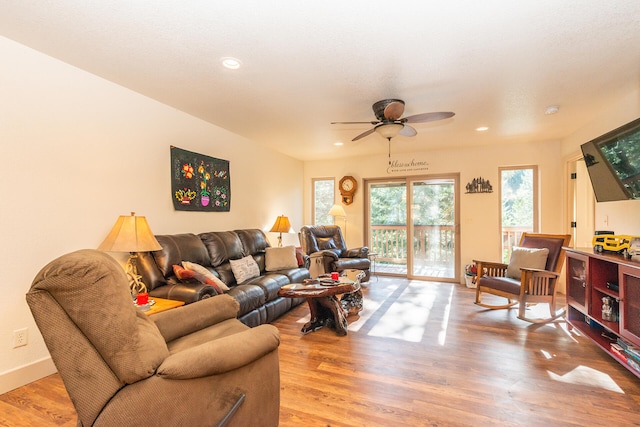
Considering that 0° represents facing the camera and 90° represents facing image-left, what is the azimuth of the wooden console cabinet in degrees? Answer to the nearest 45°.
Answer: approximately 45°

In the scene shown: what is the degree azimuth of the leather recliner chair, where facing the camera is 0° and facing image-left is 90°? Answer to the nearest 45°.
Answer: approximately 315°

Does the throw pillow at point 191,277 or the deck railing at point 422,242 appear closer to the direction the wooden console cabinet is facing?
the throw pillow

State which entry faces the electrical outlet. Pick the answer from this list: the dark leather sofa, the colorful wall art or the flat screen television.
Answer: the flat screen television

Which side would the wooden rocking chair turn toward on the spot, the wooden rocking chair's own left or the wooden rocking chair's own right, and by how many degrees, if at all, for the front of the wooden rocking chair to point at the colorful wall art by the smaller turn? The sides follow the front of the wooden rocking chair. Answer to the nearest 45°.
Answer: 0° — it already faces it

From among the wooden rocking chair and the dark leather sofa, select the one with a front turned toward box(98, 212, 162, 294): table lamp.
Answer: the wooden rocking chair

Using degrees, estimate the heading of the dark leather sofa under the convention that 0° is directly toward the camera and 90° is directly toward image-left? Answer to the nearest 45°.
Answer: approximately 315°

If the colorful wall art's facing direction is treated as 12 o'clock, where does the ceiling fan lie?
The ceiling fan is roughly at 12 o'clock from the colorful wall art.
